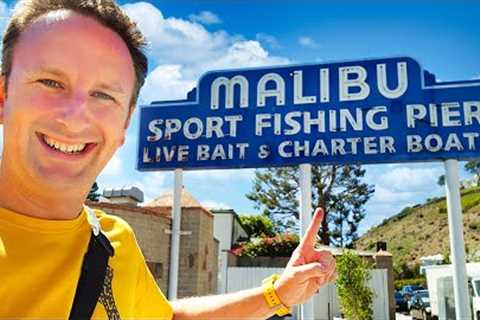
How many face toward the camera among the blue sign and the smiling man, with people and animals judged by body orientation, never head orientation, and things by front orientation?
2

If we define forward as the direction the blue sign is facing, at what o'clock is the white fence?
The white fence is roughly at 6 o'clock from the blue sign.

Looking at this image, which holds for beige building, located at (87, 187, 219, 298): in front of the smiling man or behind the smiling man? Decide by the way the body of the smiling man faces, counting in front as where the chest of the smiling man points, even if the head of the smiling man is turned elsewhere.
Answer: behind

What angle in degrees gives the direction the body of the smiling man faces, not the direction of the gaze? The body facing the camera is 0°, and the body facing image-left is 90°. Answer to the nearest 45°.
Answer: approximately 0°

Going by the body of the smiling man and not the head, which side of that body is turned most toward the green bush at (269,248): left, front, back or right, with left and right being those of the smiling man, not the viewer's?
back
